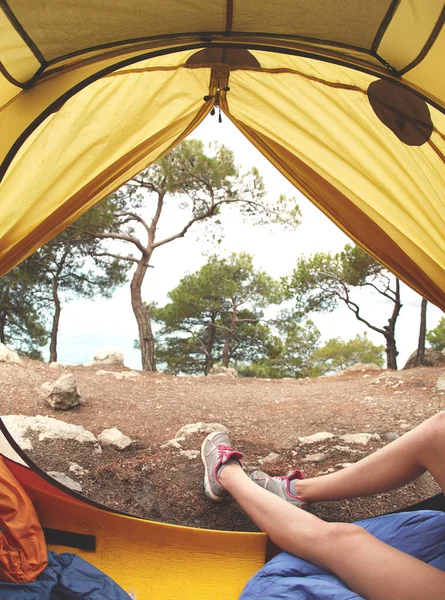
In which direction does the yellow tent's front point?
away from the camera

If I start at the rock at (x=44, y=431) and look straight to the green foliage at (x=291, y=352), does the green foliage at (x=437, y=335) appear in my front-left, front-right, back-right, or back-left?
front-right

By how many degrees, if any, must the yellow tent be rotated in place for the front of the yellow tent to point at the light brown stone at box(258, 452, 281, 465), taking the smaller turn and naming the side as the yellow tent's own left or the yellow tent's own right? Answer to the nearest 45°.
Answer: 0° — it already faces it

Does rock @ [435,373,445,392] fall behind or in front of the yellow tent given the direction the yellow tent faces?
in front

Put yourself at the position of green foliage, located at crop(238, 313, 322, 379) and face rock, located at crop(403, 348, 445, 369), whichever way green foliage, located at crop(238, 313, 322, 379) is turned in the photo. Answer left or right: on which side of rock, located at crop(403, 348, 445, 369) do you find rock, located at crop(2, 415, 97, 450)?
right

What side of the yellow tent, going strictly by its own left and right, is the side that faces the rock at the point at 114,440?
front

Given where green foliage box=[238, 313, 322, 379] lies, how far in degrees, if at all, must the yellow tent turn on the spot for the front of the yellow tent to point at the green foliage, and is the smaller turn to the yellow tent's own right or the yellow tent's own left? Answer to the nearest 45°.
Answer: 0° — it already faces it

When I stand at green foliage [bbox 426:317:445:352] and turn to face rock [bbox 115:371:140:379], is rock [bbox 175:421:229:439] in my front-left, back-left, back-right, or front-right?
front-left

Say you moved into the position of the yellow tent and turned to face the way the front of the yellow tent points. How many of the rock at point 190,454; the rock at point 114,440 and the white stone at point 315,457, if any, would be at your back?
0

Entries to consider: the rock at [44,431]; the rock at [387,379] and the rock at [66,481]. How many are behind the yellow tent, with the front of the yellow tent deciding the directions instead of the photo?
0

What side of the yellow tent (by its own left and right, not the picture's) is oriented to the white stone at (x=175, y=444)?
front

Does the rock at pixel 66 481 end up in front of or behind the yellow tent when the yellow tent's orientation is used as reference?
in front

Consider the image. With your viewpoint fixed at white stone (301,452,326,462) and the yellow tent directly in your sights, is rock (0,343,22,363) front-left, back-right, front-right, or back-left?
back-right

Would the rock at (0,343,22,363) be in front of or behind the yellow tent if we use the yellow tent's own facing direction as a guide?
in front

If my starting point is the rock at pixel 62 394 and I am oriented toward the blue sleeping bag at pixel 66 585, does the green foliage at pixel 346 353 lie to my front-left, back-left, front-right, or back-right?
back-left

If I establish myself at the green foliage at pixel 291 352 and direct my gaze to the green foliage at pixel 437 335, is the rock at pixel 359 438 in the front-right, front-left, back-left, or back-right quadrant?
front-right
